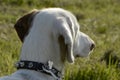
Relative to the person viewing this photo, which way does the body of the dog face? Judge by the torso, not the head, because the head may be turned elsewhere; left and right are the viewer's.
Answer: facing away from the viewer and to the right of the viewer
